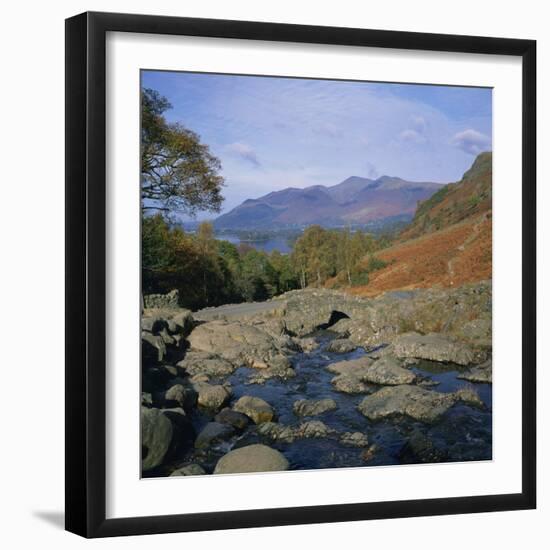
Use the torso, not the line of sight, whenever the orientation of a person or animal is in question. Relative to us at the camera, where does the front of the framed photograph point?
facing the viewer and to the right of the viewer
